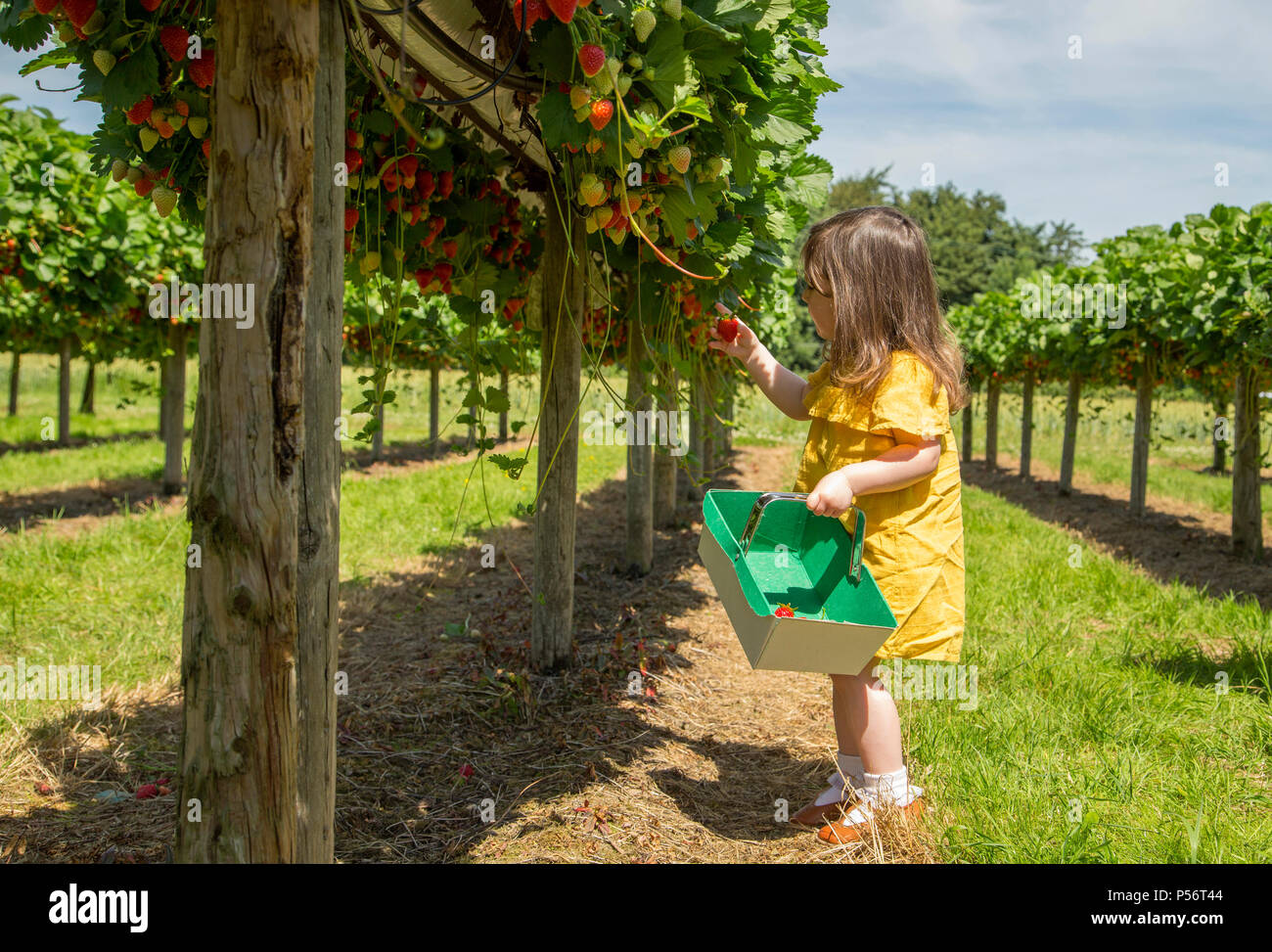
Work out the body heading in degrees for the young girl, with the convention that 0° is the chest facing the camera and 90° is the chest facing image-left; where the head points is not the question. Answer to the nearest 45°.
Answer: approximately 90°

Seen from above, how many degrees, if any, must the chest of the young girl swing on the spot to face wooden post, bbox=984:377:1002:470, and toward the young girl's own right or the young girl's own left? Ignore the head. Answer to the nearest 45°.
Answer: approximately 90° to the young girl's own right

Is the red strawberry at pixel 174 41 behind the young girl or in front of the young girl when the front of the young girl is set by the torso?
in front

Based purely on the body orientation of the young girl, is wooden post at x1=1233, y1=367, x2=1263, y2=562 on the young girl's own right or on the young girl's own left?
on the young girl's own right

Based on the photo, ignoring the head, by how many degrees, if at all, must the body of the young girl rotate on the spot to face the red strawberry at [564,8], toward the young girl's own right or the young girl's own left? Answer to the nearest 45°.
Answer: approximately 45° to the young girl's own left

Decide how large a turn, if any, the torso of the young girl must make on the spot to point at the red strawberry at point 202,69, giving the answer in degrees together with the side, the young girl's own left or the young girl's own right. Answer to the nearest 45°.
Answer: approximately 45° to the young girl's own left

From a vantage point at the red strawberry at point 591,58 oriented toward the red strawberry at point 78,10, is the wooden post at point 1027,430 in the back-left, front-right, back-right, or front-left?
back-right

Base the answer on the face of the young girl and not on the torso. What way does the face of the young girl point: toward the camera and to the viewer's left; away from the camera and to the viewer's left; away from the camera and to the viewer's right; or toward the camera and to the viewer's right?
away from the camera and to the viewer's left

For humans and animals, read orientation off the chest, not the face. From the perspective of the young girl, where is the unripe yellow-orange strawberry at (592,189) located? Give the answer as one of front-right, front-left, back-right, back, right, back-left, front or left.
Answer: front-left

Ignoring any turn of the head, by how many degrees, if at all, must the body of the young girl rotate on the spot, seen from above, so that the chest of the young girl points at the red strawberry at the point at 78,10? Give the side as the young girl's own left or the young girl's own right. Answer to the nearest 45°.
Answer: approximately 45° to the young girl's own left

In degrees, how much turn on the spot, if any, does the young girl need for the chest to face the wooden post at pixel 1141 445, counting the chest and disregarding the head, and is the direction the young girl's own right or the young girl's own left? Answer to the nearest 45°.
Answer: approximately 90° to the young girl's own right
